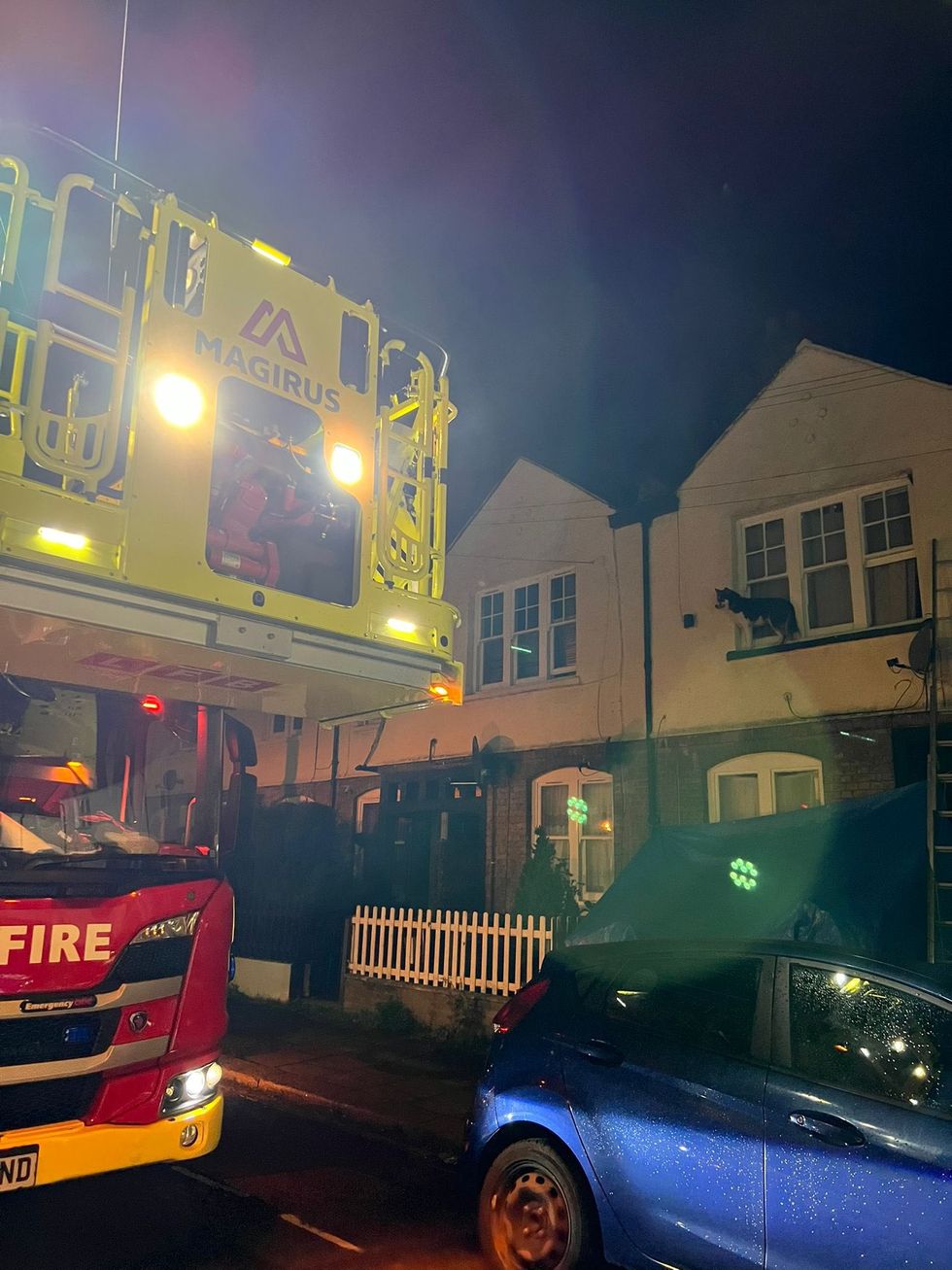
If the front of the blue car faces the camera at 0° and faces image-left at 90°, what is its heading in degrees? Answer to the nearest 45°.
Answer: approximately 315°

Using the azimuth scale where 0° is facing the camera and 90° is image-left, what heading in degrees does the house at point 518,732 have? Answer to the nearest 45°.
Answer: approximately 45°

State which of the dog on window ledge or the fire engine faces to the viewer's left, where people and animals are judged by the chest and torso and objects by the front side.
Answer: the dog on window ledge

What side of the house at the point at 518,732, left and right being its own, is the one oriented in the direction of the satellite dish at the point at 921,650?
left

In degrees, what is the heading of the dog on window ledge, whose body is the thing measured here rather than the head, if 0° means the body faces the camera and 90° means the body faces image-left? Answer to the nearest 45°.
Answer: approximately 90°

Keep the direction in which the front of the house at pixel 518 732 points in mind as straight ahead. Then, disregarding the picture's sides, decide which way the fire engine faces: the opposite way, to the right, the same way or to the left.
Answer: to the left

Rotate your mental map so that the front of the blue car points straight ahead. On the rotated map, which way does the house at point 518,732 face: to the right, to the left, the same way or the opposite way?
to the right

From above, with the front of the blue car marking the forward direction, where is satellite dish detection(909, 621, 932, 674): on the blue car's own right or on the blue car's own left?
on the blue car's own left
